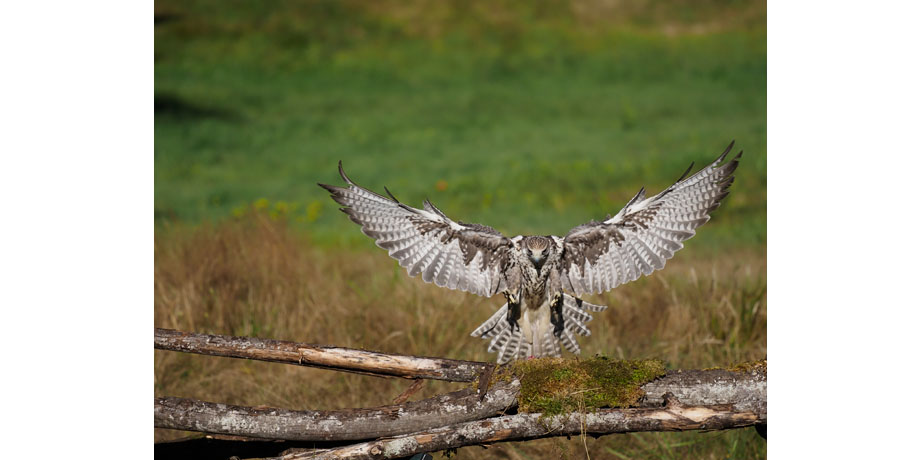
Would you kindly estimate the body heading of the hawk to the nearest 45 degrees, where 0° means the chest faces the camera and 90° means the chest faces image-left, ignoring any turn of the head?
approximately 0°

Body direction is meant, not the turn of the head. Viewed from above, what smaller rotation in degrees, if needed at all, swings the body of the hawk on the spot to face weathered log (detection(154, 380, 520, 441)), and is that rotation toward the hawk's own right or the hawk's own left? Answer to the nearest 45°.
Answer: approximately 45° to the hawk's own right
